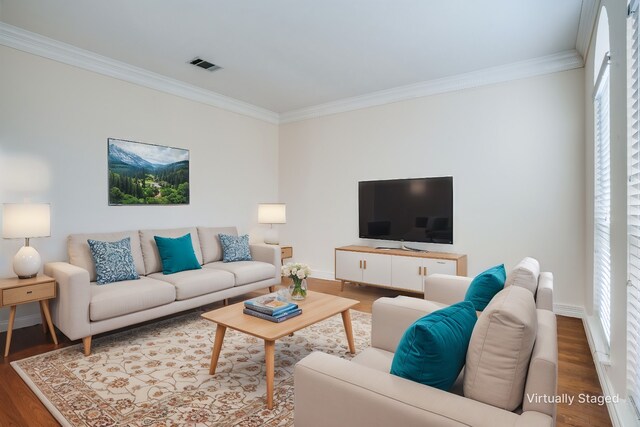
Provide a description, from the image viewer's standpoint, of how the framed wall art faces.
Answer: facing the viewer and to the right of the viewer

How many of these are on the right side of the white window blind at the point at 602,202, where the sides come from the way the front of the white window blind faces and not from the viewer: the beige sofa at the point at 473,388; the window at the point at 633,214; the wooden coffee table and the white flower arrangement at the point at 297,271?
0

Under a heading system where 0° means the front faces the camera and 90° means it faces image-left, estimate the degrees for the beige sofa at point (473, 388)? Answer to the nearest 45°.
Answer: approximately 135°

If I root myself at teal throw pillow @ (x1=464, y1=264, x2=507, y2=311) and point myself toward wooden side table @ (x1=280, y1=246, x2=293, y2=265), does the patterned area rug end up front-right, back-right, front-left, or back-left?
front-left

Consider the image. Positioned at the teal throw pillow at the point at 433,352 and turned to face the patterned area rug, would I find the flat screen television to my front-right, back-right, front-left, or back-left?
front-right

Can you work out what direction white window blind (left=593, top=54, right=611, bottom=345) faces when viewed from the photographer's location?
facing to the left of the viewer

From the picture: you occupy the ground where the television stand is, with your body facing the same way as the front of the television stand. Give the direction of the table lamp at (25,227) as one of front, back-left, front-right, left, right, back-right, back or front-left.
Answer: front

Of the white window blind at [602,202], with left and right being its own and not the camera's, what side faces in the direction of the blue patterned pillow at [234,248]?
front

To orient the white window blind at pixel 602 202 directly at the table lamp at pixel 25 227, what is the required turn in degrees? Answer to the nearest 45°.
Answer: approximately 45° to its left

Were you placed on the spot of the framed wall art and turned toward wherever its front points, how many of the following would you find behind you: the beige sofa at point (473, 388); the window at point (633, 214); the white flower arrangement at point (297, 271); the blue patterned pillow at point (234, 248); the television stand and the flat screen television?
0

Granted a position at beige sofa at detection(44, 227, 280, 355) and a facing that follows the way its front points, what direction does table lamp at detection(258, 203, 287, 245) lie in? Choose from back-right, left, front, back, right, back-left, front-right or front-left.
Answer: left

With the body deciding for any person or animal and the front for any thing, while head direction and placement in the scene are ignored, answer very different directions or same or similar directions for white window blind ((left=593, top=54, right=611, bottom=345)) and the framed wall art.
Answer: very different directions

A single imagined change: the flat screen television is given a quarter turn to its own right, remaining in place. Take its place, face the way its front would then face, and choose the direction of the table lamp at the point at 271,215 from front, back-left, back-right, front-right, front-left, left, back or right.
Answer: front-left

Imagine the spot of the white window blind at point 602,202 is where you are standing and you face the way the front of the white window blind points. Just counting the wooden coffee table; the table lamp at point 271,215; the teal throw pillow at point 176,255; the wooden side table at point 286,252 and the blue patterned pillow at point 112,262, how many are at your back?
0

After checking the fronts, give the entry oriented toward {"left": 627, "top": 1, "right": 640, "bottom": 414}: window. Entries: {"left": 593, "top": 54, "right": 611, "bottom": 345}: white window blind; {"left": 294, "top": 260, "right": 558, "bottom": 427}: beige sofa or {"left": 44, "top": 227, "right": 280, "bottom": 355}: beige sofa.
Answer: {"left": 44, "top": 227, "right": 280, "bottom": 355}: beige sofa

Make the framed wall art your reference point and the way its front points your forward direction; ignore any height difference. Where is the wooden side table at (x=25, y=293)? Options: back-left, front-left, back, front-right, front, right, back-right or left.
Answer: right

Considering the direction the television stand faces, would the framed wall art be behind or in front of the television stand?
in front

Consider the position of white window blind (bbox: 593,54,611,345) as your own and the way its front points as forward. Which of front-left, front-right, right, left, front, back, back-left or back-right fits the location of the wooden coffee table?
front-left

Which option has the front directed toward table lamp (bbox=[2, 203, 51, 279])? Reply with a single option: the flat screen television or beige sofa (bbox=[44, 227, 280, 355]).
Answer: the flat screen television

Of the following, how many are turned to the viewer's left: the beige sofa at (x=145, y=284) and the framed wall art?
0

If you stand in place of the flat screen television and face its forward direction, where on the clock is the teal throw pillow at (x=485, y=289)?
The teal throw pillow is roughly at 10 o'clock from the flat screen television.

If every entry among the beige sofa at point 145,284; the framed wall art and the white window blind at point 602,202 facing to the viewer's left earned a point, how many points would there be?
1
